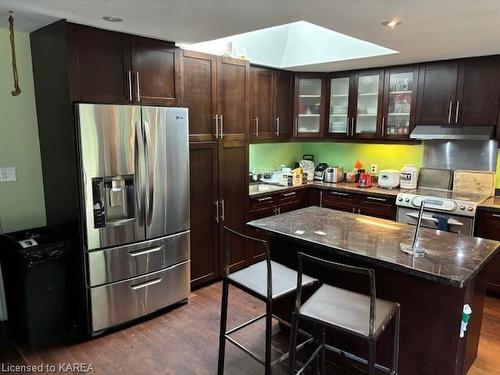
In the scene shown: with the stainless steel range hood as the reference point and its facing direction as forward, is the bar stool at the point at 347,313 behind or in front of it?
in front

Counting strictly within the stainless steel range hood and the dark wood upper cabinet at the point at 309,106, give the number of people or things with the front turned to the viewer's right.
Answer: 0

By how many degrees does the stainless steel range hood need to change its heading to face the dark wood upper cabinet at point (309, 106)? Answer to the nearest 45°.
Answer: approximately 45° to its right

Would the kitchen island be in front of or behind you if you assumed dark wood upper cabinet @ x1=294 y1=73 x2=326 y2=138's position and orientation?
in front

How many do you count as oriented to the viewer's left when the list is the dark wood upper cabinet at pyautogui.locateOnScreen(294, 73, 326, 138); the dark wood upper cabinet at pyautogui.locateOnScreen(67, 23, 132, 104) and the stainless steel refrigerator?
0

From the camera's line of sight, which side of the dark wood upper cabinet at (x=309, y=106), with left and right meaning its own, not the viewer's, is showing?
front

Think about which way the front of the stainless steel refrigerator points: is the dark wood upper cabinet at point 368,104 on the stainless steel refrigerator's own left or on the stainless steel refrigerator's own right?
on the stainless steel refrigerator's own left

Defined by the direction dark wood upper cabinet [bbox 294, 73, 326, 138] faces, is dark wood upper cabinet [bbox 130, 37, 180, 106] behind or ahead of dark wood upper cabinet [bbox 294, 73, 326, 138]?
ahead

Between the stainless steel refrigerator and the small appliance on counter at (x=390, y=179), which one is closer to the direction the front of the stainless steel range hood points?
the stainless steel refrigerator

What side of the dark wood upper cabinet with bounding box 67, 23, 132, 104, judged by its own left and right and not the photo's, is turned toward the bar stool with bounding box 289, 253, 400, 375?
front

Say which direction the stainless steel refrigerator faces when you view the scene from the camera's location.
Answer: facing the viewer and to the right of the viewer
